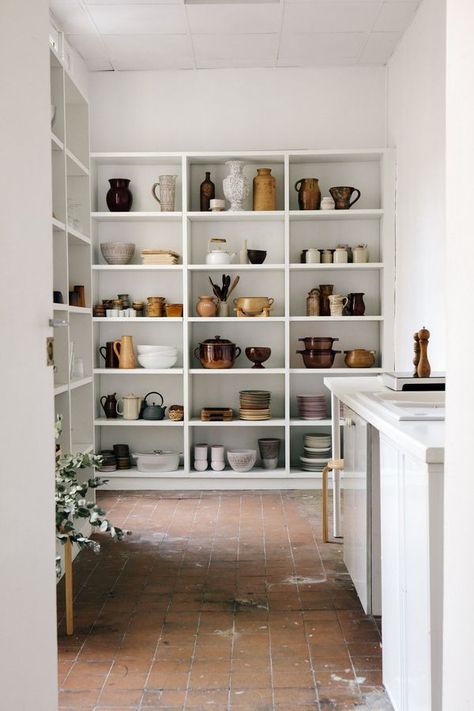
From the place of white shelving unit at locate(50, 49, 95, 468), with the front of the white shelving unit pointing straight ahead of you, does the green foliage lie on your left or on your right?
on your right

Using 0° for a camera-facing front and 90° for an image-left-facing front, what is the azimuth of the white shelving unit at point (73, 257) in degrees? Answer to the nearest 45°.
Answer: approximately 270°

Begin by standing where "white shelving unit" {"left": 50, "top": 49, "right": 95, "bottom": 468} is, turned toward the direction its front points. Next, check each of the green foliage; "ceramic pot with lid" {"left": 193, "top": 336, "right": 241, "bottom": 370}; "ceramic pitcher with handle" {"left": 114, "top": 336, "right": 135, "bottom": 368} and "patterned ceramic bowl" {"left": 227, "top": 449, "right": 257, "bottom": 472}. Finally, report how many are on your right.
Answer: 1

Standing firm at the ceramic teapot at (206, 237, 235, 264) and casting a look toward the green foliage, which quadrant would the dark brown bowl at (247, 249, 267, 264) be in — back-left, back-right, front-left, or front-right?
back-left

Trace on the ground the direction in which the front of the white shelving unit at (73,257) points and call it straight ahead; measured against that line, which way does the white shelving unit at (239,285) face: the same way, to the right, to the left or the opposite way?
to the right

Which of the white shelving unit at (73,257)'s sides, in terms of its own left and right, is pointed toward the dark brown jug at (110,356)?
left

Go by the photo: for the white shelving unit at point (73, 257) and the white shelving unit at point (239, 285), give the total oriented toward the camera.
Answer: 1

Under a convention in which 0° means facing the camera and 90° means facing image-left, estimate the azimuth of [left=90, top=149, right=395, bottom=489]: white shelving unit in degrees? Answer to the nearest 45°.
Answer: approximately 0°

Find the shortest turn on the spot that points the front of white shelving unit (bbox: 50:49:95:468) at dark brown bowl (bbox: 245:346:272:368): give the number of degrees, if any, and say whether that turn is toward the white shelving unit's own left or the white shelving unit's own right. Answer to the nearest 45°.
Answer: approximately 45° to the white shelving unit's own left

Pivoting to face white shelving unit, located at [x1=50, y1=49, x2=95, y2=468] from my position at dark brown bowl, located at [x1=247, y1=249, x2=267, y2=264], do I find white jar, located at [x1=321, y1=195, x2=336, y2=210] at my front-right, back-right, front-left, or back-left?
back-left
